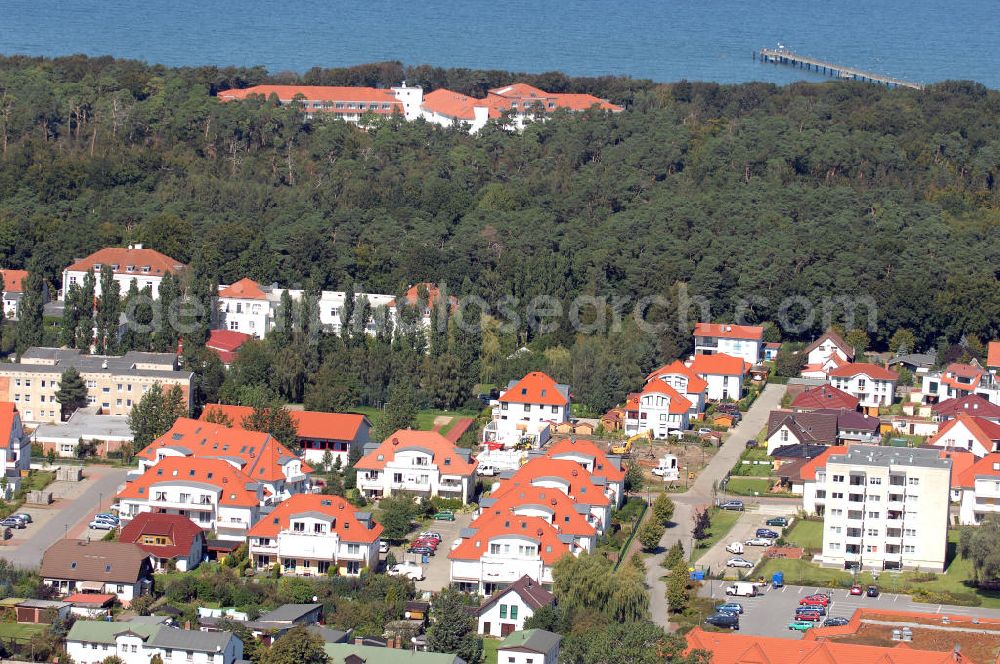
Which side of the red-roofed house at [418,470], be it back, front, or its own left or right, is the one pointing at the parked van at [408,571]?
front

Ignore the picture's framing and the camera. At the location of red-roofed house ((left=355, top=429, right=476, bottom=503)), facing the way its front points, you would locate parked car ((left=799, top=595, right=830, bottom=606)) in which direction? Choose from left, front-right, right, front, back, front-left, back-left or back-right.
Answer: front-left

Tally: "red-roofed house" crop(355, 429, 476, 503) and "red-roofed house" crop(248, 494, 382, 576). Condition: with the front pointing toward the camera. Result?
2

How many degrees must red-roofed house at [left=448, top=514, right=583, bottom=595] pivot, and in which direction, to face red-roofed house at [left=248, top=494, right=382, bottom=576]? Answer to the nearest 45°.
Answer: approximately 90° to its right

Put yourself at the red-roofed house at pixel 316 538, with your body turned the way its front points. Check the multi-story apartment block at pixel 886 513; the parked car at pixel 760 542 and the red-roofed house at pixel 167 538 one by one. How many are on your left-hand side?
2

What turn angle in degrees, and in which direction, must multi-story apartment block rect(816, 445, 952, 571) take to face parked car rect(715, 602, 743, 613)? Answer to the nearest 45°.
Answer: approximately 45° to its right

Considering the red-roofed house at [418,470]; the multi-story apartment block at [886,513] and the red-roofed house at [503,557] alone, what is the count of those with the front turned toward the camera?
3

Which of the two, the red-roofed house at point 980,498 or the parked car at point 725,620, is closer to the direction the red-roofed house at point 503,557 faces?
the parked car

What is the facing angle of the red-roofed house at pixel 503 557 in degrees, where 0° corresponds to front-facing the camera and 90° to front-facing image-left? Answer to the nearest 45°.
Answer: approximately 0°

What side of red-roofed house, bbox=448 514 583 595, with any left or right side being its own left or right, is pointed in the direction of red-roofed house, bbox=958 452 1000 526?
left

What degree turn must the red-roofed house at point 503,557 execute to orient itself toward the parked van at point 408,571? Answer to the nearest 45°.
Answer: approximately 90° to its right

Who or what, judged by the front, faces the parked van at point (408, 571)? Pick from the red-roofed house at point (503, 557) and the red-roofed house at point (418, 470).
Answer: the red-roofed house at point (418, 470)

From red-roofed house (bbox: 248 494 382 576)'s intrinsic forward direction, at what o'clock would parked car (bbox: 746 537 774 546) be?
The parked car is roughly at 9 o'clock from the red-roofed house.

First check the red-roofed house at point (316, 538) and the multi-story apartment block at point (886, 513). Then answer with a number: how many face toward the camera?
2

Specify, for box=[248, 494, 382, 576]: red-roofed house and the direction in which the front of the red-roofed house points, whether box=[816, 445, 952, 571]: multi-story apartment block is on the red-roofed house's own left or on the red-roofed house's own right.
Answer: on the red-roofed house's own left
